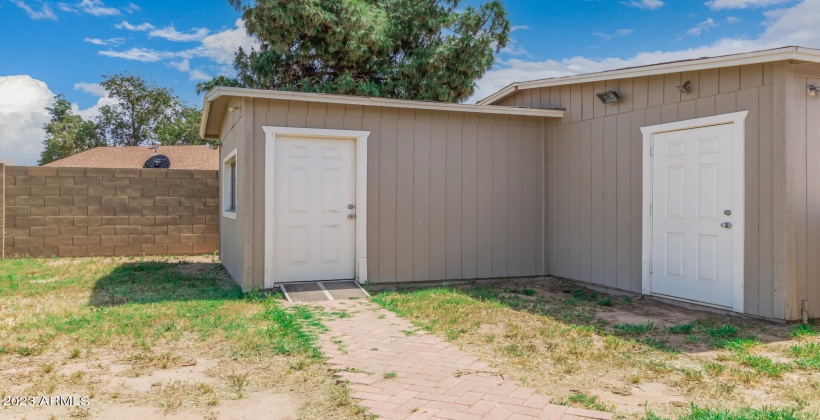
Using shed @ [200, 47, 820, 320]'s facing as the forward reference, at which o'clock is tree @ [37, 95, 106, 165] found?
The tree is roughly at 4 o'clock from the shed.

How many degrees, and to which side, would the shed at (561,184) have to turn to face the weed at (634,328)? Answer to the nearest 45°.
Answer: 0° — it already faces it

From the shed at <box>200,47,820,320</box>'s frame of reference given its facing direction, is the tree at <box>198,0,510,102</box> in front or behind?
behind

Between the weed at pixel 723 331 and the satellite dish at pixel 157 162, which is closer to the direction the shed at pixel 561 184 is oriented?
the weed

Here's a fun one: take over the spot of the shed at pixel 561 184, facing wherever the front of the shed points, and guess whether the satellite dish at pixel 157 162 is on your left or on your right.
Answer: on your right

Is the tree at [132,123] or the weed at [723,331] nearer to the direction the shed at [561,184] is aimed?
the weed

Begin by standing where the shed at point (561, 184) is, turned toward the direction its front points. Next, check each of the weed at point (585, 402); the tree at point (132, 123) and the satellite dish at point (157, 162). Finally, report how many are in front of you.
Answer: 1

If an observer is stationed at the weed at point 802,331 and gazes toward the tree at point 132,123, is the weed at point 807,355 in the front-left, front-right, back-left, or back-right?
back-left

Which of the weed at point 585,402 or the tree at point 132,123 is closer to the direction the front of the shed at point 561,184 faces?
the weed

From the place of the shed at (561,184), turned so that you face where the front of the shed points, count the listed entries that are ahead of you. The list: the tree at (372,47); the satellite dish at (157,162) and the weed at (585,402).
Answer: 1

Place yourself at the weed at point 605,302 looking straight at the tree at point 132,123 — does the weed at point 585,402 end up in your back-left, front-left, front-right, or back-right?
back-left

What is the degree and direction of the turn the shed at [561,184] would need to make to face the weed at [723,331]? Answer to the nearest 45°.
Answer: approximately 45° to its left

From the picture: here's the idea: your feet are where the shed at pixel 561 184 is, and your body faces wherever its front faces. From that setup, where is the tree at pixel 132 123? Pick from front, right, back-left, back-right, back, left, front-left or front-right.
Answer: back-right

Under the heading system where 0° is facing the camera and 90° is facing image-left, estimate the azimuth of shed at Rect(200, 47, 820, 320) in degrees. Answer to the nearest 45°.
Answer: approximately 0°

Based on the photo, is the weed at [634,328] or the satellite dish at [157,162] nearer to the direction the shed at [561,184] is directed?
the weed
